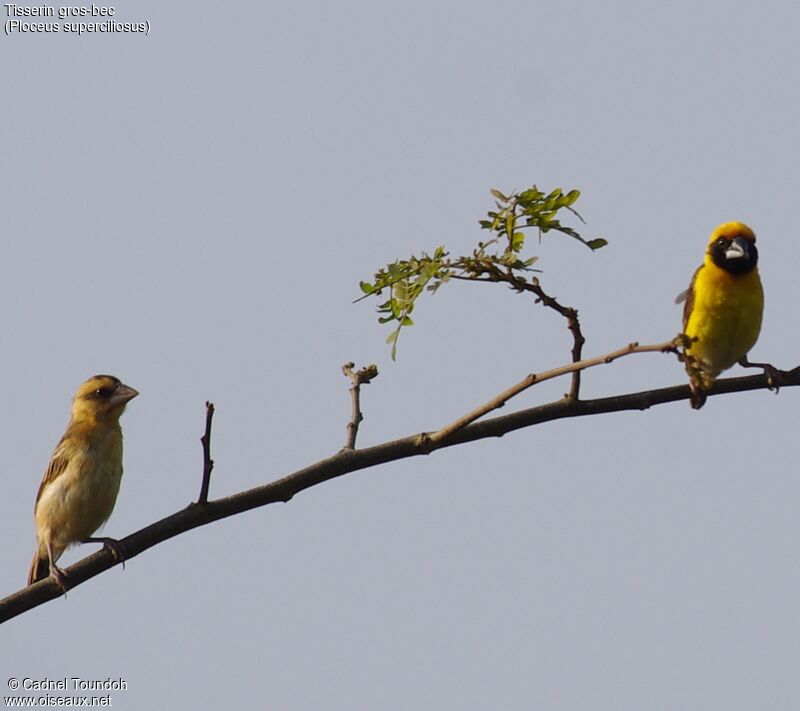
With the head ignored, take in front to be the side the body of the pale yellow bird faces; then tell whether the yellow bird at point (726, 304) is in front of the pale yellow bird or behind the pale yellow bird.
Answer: in front
